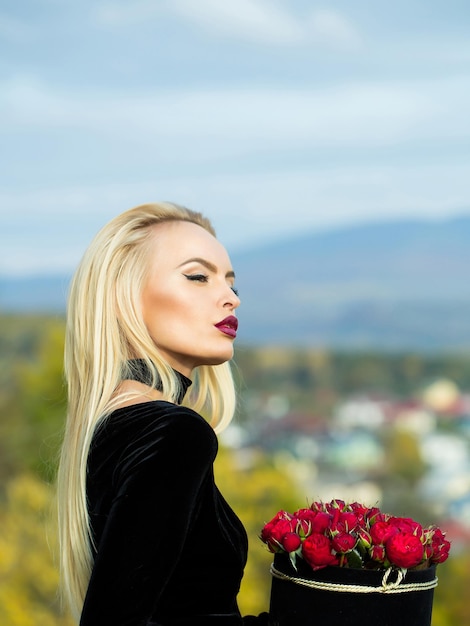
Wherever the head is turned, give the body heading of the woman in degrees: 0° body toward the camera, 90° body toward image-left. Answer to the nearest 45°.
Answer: approximately 270°

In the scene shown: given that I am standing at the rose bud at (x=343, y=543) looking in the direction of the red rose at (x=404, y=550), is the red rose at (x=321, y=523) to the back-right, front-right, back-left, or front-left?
back-left
